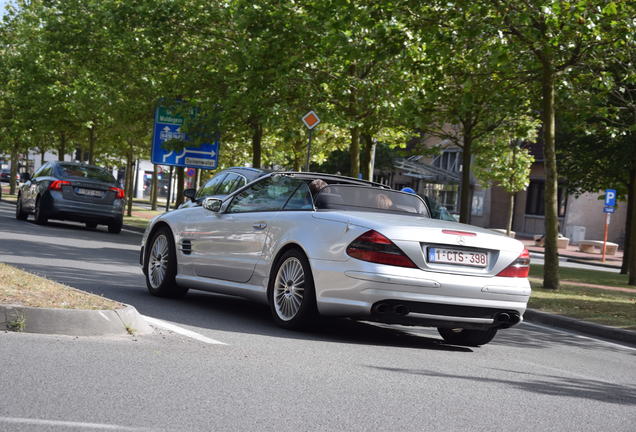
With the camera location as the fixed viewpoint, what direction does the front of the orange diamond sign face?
facing the viewer

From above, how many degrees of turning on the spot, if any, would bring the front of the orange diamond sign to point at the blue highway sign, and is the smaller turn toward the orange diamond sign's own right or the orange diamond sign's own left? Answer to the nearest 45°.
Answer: approximately 135° to the orange diamond sign's own right

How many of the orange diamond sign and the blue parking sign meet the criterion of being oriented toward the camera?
2

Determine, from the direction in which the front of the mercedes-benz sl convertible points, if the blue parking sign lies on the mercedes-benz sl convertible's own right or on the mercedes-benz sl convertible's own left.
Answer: on the mercedes-benz sl convertible's own right

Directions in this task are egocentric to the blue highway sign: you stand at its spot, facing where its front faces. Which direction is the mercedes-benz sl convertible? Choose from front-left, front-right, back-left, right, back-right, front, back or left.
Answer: front

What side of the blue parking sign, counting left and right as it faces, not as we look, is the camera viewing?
front

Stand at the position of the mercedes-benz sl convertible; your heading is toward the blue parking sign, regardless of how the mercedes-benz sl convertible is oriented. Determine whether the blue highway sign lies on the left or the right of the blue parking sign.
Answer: left

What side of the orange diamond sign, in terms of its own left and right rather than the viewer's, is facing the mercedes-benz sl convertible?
front

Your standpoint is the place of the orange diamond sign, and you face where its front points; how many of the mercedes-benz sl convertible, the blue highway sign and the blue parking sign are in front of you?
1

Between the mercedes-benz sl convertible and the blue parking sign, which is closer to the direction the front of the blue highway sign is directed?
the mercedes-benz sl convertible

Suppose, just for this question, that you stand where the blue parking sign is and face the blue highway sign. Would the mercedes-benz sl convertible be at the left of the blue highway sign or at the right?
left

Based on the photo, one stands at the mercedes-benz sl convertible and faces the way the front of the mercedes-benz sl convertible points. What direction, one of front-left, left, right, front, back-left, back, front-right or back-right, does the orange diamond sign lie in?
front-right
